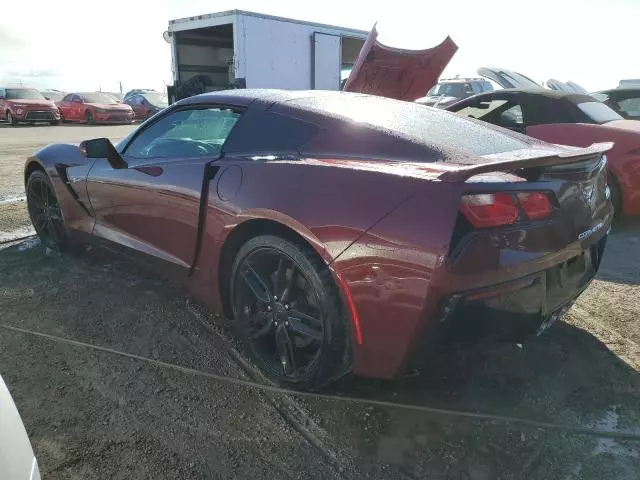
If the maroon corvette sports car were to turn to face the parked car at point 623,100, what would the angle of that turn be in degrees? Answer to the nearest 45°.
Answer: approximately 90° to its right

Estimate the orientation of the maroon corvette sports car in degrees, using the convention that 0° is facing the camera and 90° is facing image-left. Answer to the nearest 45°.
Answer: approximately 135°

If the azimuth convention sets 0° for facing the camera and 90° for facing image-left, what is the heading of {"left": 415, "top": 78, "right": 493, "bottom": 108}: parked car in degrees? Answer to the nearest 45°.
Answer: approximately 45°

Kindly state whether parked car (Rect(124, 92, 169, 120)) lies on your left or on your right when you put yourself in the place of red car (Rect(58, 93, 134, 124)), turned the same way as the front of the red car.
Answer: on your left

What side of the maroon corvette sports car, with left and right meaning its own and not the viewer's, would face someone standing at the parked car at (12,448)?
left

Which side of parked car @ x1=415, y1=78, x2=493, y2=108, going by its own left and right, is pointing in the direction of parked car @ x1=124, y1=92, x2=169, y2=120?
right

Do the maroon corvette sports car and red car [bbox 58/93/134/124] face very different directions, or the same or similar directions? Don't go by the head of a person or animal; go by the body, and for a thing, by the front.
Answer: very different directions

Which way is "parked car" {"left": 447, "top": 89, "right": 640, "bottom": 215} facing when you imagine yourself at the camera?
facing away from the viewer and to the left of the viewer
